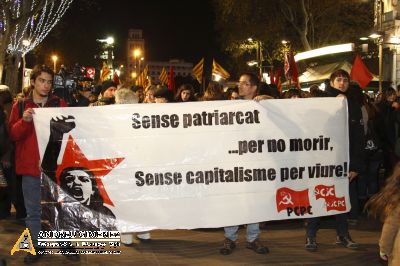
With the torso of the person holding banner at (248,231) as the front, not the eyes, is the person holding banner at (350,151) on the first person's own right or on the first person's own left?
on the first person's own left

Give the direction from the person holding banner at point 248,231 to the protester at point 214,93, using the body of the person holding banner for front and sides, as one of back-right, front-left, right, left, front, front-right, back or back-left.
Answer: back

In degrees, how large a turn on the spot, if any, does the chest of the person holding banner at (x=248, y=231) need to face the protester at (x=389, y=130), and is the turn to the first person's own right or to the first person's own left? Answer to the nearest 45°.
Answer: approximately 135° to the first person's own left

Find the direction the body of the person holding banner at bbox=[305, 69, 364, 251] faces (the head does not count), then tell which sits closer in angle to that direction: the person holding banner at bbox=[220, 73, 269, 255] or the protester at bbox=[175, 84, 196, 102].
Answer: the person holding banner

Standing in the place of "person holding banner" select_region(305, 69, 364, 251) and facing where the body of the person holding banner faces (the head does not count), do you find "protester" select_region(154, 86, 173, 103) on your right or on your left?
on your right

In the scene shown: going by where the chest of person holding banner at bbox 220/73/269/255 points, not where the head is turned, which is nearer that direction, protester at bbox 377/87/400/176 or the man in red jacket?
the man in red jacket

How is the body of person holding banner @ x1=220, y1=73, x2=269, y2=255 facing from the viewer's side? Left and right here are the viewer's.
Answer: facing the viewer

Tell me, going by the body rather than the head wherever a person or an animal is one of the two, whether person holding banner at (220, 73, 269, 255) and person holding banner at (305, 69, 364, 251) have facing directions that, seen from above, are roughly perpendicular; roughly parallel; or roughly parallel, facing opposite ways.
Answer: roughly parallel

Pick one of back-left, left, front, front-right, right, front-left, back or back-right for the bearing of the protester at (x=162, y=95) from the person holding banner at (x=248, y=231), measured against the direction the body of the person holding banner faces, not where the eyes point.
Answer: back-right

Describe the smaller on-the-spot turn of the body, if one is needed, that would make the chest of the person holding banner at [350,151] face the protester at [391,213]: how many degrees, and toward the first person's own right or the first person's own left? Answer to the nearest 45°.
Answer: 0° — they already face them

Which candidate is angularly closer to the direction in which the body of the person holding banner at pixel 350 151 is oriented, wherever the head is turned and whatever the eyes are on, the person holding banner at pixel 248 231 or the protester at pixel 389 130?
the person holding banner

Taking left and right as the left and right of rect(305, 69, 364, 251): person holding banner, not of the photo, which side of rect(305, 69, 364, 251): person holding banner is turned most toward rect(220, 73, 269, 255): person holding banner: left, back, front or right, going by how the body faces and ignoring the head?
right

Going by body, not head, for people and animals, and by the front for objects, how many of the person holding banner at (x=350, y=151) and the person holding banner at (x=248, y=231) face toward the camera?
2

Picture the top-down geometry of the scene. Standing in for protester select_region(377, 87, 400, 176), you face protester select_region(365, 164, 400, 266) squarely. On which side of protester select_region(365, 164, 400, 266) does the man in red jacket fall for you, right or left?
right
